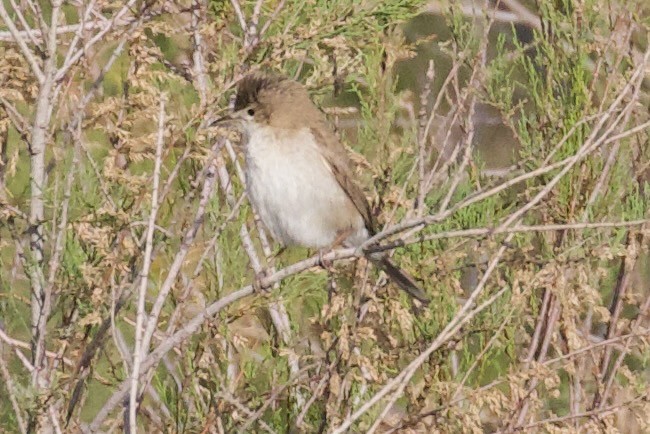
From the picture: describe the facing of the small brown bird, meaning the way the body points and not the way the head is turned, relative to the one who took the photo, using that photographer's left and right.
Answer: facing the viewer and to the left of the viewer
